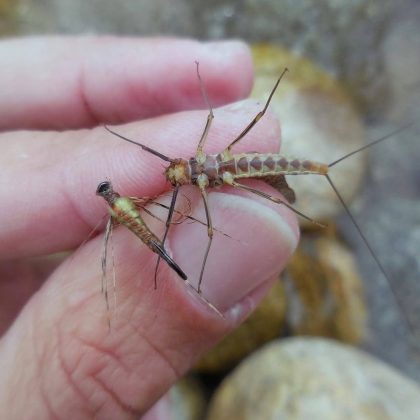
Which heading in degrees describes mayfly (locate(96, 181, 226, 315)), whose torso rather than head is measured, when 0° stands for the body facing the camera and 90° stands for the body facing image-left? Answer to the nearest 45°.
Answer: approximately 135°

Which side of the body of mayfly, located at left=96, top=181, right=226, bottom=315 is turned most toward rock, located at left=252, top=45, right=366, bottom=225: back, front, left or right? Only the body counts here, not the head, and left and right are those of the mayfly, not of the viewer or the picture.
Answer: right

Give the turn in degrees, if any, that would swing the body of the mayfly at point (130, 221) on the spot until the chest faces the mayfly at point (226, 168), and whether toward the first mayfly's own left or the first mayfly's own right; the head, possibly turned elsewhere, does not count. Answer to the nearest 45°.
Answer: approximately 135° to the first mayfly's own right
